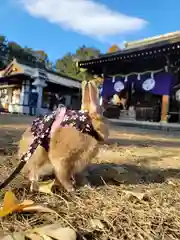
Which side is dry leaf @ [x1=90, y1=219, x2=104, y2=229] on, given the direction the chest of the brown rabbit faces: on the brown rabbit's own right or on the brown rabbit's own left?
on the brown rabbit's own right

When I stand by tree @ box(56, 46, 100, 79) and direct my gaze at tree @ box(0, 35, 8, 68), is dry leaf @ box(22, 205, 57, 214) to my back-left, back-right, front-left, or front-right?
front-left

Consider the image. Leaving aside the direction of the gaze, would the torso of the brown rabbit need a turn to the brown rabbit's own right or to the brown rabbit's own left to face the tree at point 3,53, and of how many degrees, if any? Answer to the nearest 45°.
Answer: approximately 90° to the brown rabbit's own left

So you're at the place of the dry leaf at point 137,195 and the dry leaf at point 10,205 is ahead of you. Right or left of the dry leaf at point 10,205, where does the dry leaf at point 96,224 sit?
left

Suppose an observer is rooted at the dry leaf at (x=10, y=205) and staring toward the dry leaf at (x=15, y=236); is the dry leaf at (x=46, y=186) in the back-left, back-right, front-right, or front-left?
back-left

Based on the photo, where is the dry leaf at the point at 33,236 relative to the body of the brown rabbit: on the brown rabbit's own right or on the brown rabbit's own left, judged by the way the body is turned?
on the brown rabbit's own right

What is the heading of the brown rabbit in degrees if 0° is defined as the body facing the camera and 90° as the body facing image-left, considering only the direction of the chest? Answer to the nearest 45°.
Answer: approximately 270°
